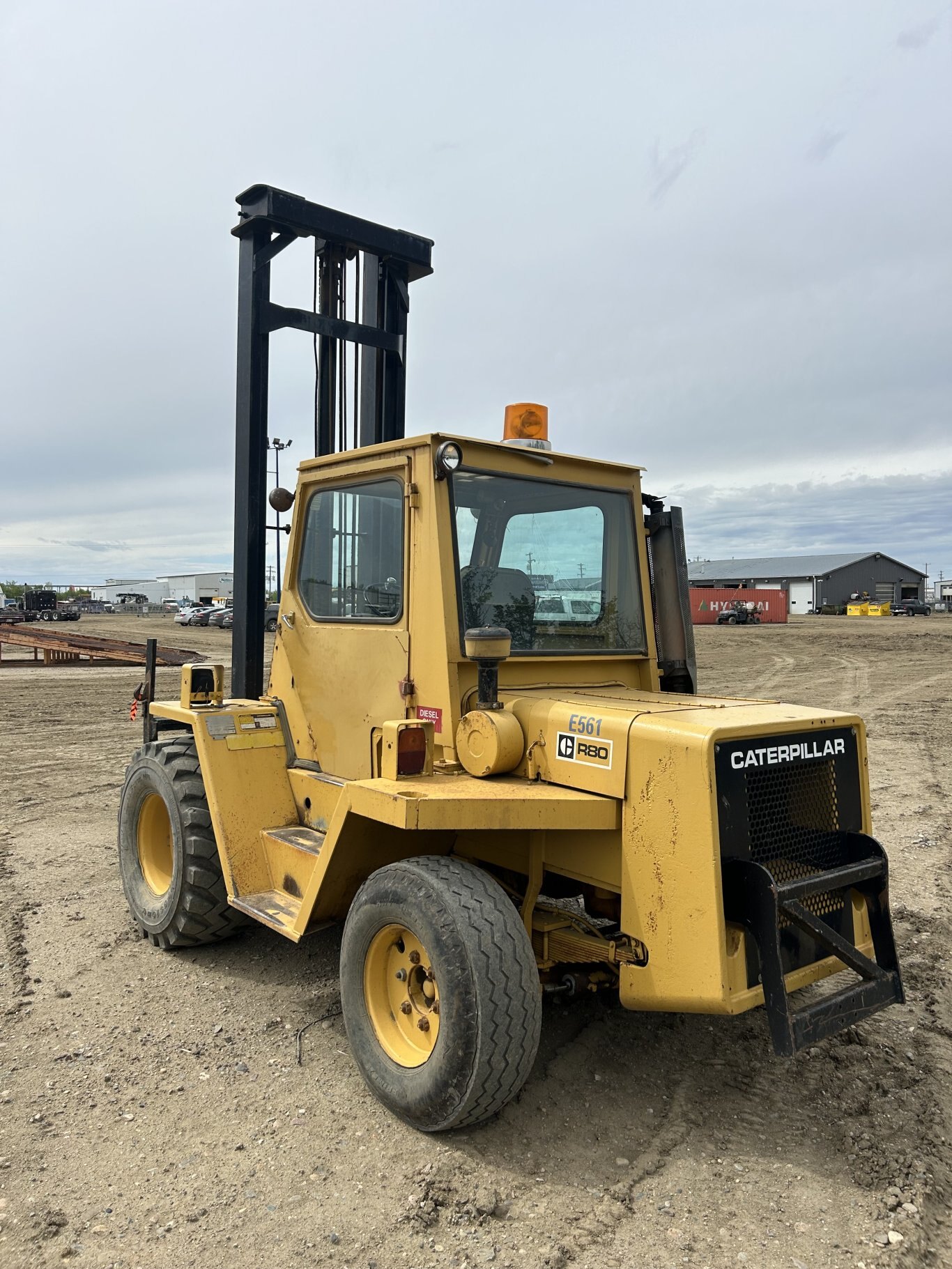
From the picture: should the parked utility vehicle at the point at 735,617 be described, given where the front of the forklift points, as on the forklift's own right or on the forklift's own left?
on the forklift's own right

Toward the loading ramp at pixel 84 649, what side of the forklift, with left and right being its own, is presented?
front

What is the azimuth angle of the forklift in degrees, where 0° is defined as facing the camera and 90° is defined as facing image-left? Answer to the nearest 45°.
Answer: approximately 135°

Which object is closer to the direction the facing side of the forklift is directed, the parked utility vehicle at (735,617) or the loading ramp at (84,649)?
the loading ramp

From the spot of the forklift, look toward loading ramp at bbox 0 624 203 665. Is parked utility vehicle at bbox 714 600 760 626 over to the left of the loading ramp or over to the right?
right
